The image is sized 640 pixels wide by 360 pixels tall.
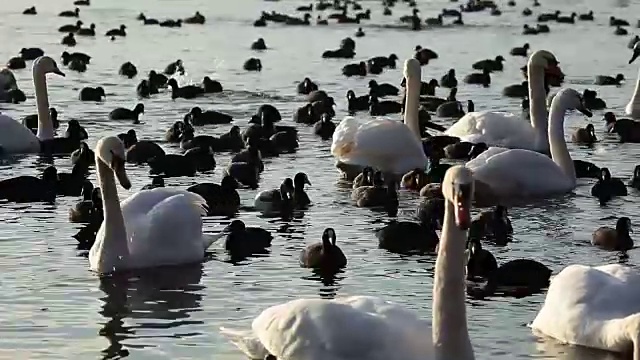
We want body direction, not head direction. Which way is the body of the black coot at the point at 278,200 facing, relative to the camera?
to the viewer's right

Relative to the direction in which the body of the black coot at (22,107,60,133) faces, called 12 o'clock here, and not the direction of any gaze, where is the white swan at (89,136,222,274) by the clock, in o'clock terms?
The white swan is roughly at 3 o'clock from the black coot.

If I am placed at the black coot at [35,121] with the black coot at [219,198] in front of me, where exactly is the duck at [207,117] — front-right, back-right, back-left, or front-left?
front-left

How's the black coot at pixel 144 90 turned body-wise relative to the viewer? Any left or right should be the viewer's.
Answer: facing to the left of the viewer

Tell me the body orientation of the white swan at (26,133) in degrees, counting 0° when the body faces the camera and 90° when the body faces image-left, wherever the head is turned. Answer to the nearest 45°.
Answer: approximately 270°

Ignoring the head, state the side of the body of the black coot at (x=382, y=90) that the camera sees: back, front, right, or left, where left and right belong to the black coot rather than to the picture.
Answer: left

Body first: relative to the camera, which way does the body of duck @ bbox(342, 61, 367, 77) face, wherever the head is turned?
to the viewer's right

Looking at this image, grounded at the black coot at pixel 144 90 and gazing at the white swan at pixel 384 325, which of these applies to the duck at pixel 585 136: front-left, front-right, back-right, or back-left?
front-left
